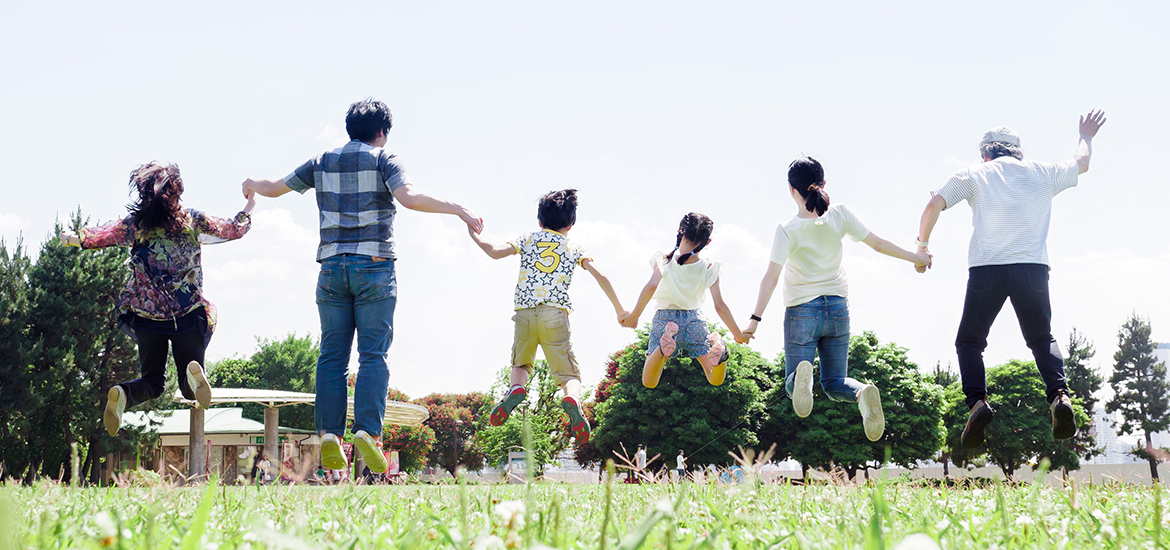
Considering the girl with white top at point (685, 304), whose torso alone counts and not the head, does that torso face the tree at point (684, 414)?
yes

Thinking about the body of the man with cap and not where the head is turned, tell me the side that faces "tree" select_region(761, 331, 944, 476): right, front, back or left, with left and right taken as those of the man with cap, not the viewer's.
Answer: front

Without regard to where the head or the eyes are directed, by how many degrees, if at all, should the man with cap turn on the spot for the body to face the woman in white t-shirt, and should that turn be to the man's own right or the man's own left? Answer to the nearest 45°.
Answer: approximately 90° to the man's own left

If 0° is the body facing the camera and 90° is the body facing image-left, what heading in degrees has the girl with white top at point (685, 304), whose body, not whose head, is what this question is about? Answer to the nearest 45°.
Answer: approximately 180°

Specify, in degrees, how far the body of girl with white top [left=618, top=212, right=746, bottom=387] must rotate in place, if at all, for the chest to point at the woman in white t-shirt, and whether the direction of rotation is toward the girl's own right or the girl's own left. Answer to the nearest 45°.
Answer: approximately 135° to the girl's own right

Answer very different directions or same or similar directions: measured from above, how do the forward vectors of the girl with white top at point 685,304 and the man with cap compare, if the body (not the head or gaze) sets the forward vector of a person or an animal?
same or similar directions

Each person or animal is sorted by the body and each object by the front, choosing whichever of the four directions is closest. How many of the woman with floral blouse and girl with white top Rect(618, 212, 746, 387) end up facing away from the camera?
2

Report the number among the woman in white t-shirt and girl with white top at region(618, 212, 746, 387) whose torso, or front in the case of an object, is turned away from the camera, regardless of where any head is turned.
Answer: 2

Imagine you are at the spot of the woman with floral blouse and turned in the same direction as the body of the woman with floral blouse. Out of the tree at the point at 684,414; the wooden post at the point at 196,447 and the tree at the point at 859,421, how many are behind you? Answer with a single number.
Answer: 0

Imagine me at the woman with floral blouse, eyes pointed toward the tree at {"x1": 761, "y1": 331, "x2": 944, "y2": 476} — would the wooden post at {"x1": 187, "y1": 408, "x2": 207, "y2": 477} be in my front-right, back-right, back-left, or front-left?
front-left

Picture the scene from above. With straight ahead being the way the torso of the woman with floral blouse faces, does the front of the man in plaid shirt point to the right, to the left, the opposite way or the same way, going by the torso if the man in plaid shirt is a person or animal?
the same way

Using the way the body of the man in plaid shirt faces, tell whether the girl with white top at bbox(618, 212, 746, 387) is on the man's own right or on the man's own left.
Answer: on the man's own right

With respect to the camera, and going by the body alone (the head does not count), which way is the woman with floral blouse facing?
away from the camera

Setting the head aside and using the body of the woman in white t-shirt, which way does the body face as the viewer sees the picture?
away from the camera

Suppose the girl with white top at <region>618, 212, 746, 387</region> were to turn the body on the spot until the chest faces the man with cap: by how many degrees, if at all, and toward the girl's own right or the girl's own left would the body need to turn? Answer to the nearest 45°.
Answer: approximately 135° to the girl's own right

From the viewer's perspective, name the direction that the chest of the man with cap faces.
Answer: away from the camera

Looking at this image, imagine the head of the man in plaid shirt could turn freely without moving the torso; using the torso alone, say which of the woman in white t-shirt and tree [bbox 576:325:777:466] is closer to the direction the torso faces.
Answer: the tree
